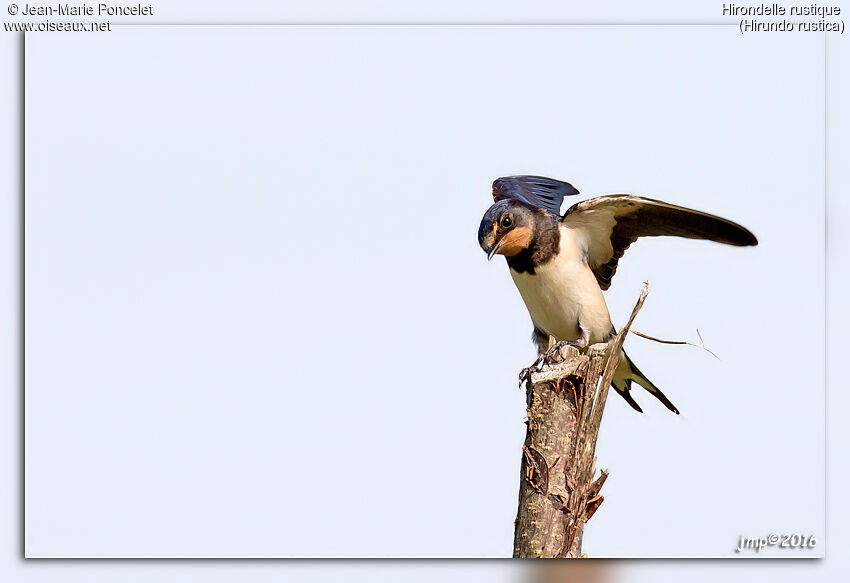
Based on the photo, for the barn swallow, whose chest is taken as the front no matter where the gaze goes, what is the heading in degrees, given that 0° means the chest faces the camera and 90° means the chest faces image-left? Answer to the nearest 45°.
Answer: approximately 45°
